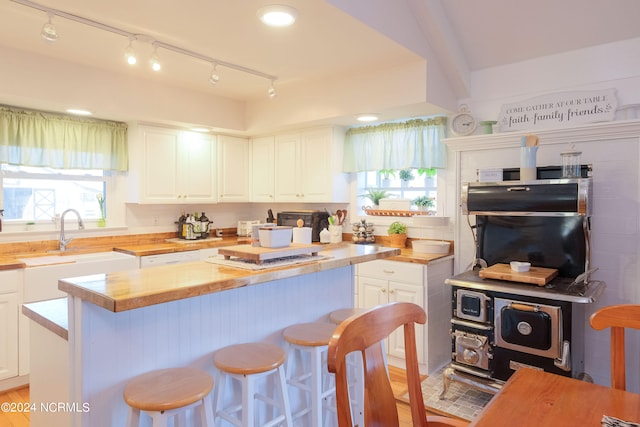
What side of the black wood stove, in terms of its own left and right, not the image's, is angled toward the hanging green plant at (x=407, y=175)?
right

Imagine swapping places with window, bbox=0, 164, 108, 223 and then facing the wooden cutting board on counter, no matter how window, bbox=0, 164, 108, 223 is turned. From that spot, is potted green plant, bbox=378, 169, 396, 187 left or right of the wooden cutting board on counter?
left

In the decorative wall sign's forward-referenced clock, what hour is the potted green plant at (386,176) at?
The potted green plant is roughly at 2 o'clock from the decorative wall sign.

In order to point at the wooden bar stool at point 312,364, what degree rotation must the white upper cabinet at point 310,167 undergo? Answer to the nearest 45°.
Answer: approximately 45° to its left

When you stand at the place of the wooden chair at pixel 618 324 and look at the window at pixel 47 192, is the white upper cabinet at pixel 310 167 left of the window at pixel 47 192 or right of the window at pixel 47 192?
right

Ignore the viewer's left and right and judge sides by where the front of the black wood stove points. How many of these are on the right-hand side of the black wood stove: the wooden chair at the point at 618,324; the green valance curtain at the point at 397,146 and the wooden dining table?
1

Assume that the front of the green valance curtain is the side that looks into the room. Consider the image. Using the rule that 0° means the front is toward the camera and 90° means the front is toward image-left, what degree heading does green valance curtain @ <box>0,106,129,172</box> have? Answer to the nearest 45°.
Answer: approximately 315°
